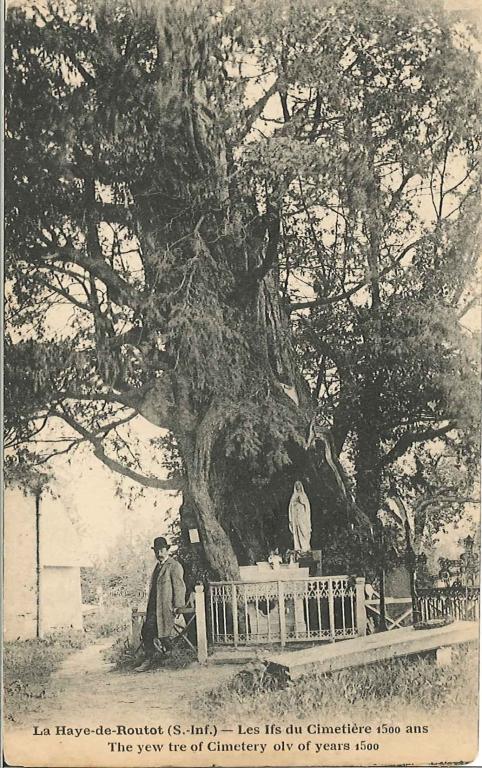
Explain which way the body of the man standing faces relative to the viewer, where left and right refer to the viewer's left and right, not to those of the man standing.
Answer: facing the viewer and to the left of the viewer

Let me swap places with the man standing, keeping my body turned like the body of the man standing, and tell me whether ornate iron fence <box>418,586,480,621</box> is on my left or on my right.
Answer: on my left

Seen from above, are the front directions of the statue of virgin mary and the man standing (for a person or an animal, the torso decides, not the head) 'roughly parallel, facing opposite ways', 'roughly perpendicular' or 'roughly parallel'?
roughly parallel
